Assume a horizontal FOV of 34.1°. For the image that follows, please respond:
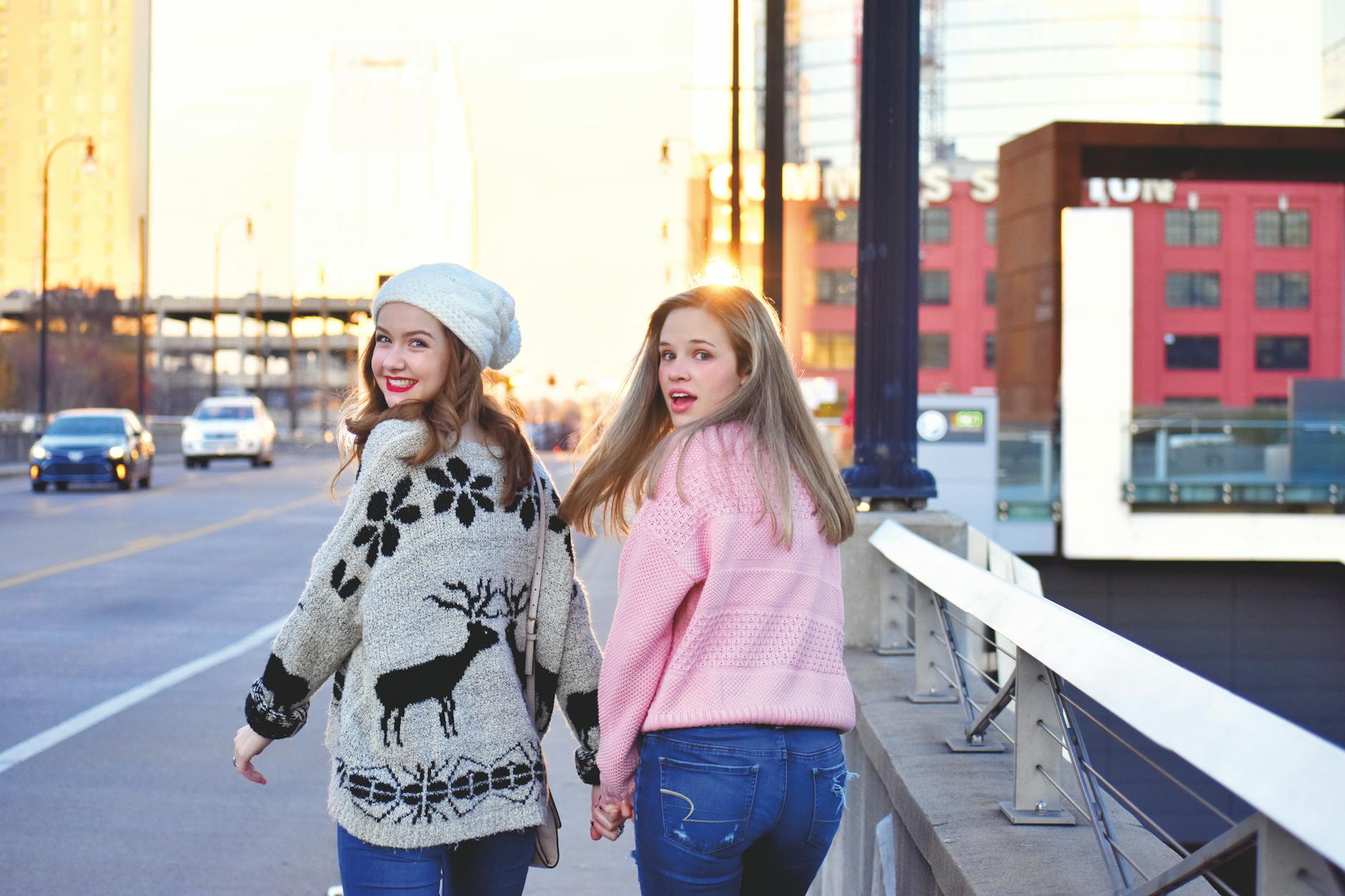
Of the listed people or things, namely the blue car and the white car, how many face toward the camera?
2

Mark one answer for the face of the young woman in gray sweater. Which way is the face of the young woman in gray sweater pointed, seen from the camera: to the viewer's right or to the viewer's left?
to the viewer's left

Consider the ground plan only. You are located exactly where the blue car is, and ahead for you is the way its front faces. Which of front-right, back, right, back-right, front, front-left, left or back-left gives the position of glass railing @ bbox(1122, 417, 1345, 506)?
front-left

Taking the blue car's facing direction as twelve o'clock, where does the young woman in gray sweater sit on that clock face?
The young woman in gray sweater is roughly at 12 o'clock from the blue car.

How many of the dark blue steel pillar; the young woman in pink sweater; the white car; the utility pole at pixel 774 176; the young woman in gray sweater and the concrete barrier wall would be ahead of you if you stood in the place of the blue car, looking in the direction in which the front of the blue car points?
5

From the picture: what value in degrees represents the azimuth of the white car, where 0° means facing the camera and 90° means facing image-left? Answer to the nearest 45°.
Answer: approximately 0°

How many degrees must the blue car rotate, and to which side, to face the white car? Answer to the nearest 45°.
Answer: approximately 180°

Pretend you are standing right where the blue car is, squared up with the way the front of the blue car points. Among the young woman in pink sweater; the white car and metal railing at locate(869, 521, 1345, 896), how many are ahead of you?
2
